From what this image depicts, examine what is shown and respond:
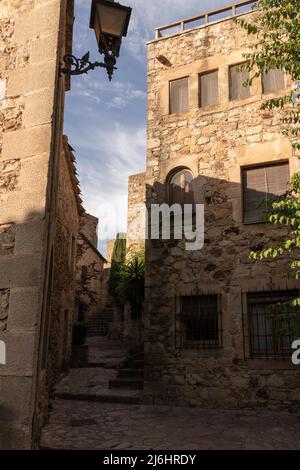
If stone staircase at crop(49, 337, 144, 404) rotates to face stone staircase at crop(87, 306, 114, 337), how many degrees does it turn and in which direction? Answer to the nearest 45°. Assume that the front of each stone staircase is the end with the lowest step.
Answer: approximately 180°

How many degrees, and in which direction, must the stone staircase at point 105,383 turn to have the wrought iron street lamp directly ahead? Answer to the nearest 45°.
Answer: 0° — it already faces it

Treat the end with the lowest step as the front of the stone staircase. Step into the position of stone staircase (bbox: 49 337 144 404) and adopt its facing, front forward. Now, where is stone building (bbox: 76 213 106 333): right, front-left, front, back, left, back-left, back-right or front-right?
back

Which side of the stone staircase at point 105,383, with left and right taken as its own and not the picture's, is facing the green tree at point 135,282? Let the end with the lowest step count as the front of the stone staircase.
back

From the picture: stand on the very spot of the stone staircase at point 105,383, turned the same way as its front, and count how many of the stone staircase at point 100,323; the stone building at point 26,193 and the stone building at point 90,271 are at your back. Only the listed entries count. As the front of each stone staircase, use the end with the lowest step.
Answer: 2

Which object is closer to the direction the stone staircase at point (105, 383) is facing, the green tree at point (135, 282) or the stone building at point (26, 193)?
the stone building

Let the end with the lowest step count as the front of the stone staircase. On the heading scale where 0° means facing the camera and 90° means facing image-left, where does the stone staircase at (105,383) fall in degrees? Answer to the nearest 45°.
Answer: approximately 0°

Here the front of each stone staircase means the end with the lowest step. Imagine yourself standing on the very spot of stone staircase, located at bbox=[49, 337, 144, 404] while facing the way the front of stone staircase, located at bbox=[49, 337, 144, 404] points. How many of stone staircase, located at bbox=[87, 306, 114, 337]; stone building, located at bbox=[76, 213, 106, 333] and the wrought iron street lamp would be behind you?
2
